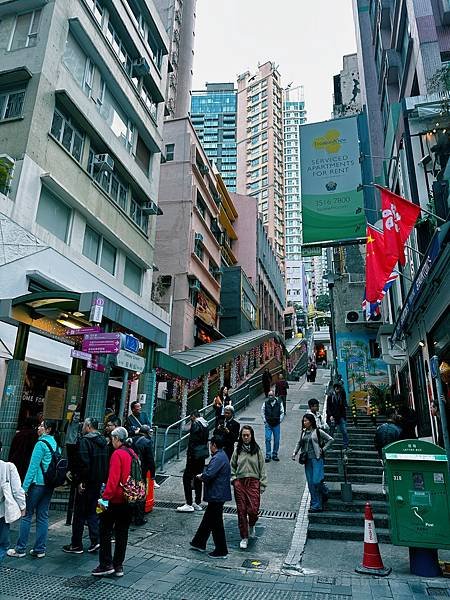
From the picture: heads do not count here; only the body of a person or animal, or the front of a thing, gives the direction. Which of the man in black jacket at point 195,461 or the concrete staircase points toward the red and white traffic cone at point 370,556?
the concrete staircase

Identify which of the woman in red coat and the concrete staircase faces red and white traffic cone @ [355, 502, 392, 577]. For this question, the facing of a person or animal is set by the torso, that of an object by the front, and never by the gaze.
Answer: the concrete staircase

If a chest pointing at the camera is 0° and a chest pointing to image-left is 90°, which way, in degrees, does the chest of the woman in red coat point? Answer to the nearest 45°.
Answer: approximately 90°

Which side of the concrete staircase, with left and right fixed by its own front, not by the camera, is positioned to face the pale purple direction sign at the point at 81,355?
right

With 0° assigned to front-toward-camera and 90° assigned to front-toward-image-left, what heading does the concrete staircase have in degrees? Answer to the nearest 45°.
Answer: approximately 0°

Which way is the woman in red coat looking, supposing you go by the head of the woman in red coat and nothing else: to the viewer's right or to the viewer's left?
to the viewer's left

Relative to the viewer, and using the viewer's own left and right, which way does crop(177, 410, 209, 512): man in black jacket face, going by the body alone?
facing to the left of the viewer

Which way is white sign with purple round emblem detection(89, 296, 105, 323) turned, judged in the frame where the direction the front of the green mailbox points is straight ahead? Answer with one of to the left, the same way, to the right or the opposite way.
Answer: the same way

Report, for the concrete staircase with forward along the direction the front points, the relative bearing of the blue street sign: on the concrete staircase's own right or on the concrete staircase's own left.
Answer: on the concrete staircase's own right
